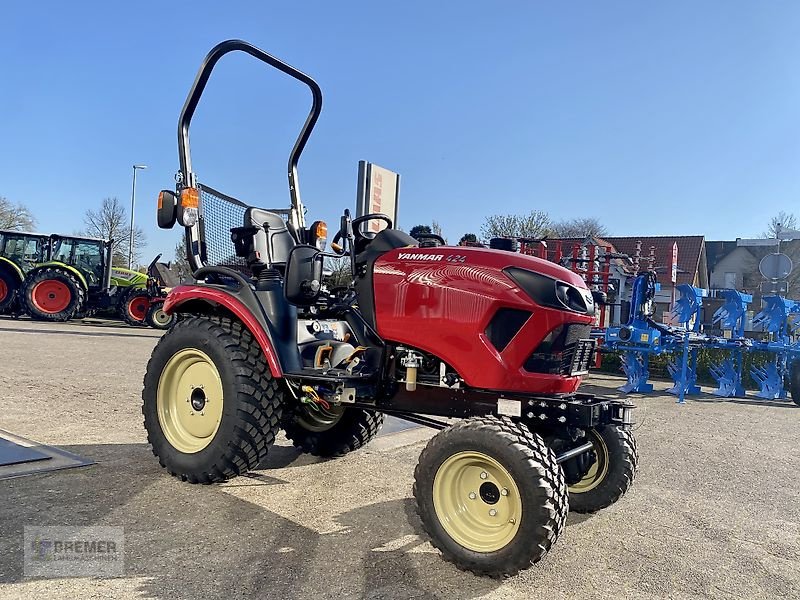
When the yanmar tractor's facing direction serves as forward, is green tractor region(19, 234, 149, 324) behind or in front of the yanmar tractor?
behind

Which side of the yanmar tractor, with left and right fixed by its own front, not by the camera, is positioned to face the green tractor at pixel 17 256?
back

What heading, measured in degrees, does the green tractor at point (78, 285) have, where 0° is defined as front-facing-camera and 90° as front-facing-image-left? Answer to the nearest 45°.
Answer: approximately 270°

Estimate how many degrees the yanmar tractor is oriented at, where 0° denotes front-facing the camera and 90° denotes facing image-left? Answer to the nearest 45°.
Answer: approximately 315°

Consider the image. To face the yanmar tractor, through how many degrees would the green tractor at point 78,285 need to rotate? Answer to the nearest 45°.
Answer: approximately 90° to its right

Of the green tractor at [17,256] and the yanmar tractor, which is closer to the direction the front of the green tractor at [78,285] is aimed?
the yanmar tractor

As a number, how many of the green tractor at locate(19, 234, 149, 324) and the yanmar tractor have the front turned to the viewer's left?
0
